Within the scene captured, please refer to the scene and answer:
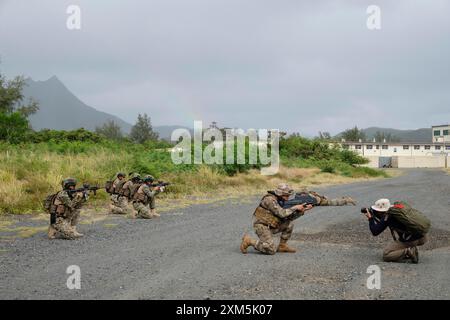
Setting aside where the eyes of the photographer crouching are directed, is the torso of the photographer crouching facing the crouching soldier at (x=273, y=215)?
yes

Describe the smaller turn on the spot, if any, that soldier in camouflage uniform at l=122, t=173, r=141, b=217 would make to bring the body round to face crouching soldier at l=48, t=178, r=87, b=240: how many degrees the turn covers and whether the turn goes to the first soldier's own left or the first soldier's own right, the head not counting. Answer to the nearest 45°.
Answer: approximately 90° to the first soldier's own right

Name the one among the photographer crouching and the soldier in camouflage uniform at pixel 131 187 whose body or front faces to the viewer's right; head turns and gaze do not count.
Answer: the soldier in camouflage uniform

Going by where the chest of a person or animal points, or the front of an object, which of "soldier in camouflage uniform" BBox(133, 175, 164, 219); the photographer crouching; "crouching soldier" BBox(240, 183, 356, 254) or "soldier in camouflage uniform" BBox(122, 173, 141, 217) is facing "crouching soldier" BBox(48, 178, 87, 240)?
the photographer crouching

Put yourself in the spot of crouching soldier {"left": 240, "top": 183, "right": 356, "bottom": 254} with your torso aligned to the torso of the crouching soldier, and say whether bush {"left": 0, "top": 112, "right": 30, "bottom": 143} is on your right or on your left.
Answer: on your left

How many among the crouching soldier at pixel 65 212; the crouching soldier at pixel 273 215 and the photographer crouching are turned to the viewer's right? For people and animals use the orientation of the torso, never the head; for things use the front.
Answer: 2

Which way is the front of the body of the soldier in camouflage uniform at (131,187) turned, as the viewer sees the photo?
to the viewer's right

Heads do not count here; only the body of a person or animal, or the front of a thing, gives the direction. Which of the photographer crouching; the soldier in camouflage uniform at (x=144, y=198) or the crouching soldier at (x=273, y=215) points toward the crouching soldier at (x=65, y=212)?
the photographer crouching

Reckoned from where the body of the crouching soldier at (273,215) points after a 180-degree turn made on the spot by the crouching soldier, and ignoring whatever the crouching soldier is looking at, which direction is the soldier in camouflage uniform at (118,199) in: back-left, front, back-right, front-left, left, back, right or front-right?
front-right

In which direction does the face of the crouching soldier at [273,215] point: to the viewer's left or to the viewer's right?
to the viewer's right

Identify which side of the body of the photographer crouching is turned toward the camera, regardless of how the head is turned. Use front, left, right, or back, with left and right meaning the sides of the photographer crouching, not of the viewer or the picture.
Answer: left

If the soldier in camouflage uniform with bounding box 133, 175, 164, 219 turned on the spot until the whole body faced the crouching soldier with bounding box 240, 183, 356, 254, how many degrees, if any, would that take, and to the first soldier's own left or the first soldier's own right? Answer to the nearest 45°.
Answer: approximately 45° to the first soldier's own right

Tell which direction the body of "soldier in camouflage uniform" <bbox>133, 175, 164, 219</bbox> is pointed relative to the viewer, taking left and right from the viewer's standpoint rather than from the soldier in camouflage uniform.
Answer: facing to the right of the viewer

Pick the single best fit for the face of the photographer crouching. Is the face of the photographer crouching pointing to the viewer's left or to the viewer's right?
to the viewer's left

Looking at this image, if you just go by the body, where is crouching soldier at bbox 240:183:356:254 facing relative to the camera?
to the viewer's right

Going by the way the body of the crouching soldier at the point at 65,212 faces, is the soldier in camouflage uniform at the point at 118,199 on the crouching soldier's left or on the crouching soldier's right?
on the crouching soldier's left

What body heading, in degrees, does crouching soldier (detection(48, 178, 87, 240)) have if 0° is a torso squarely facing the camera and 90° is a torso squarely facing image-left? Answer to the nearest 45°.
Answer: approximately 270°

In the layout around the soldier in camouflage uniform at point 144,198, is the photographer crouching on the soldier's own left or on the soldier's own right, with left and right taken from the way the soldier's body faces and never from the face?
on the soldier's own right

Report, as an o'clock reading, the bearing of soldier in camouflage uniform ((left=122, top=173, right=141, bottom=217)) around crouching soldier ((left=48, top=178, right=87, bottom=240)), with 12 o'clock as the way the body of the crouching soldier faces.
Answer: The soldier in camouflage uniform is roughly at 10 o'clock from the crouching soldier.
